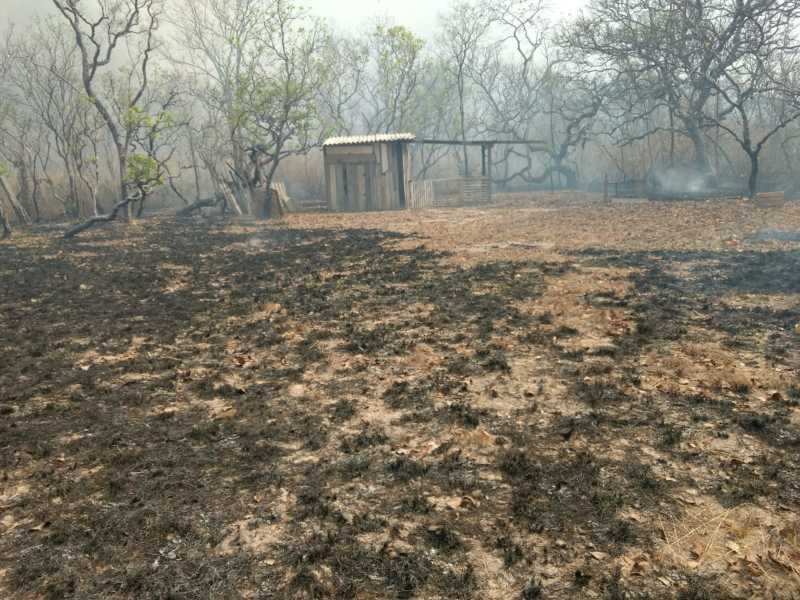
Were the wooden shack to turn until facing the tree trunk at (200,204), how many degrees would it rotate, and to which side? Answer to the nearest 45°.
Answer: approximately 90° to its right

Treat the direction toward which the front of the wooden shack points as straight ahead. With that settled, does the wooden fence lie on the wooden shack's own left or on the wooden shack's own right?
on the wooden shack's own left

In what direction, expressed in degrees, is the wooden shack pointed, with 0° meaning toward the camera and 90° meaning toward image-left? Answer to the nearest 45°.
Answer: approximately 0°
